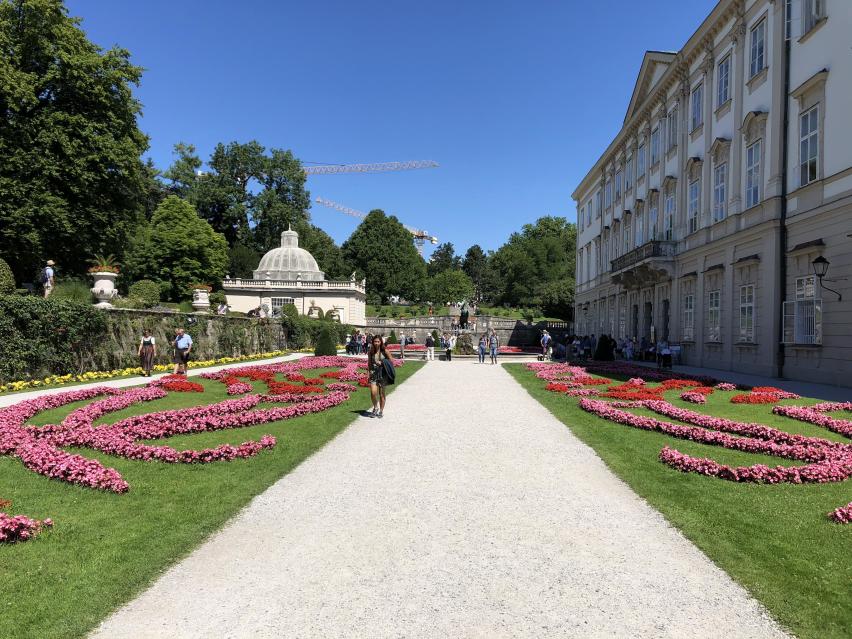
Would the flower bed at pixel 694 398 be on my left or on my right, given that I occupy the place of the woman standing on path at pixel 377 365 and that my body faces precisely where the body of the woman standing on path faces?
on my left

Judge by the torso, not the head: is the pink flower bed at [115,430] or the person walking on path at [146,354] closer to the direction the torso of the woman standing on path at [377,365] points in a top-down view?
the pink flower bed

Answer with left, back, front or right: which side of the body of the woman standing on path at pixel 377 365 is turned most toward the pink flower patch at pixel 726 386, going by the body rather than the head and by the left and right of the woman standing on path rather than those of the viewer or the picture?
left

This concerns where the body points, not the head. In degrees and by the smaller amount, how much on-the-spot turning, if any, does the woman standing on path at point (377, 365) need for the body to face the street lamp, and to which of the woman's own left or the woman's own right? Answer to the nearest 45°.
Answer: approximately 90° to the woman's own left

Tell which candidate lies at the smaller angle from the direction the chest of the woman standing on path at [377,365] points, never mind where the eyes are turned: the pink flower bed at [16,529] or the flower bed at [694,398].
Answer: the pink flower bed

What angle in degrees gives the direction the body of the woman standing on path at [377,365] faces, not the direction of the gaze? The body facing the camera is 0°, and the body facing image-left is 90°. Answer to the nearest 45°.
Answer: approximately 0°

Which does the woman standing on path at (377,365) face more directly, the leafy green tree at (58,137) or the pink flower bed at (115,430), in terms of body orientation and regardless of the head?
the pink flower bed

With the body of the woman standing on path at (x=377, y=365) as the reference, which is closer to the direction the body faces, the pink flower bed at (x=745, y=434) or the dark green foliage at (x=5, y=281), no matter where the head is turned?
the pink flower bed

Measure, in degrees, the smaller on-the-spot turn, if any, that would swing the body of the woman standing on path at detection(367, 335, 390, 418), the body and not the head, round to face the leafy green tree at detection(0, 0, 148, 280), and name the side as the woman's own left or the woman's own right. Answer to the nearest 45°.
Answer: approximately 135° to the woman's own right

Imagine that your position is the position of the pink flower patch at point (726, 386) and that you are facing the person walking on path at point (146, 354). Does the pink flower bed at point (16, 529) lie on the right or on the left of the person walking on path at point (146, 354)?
left
